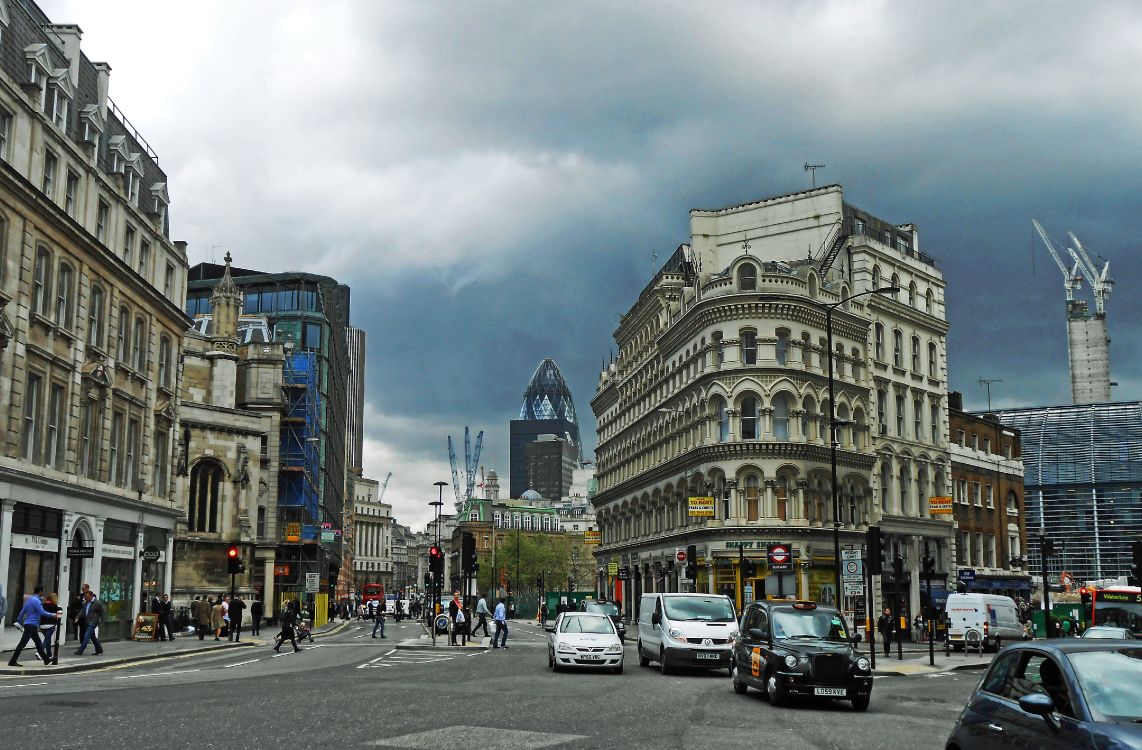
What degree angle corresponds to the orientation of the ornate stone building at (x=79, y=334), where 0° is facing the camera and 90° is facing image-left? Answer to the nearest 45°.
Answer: approximately 315°

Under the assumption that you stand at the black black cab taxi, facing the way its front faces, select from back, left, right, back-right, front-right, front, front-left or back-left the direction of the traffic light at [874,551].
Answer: back-left

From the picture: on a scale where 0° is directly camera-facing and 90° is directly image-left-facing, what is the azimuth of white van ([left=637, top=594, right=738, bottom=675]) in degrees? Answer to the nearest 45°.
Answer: approximately 315°

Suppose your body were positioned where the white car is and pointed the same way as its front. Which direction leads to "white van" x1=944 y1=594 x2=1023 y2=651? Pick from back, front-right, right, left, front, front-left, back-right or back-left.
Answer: back-left

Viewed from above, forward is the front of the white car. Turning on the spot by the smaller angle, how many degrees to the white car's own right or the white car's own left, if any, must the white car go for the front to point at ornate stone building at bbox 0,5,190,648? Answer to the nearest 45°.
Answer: approximately 135° to the white car's own right
